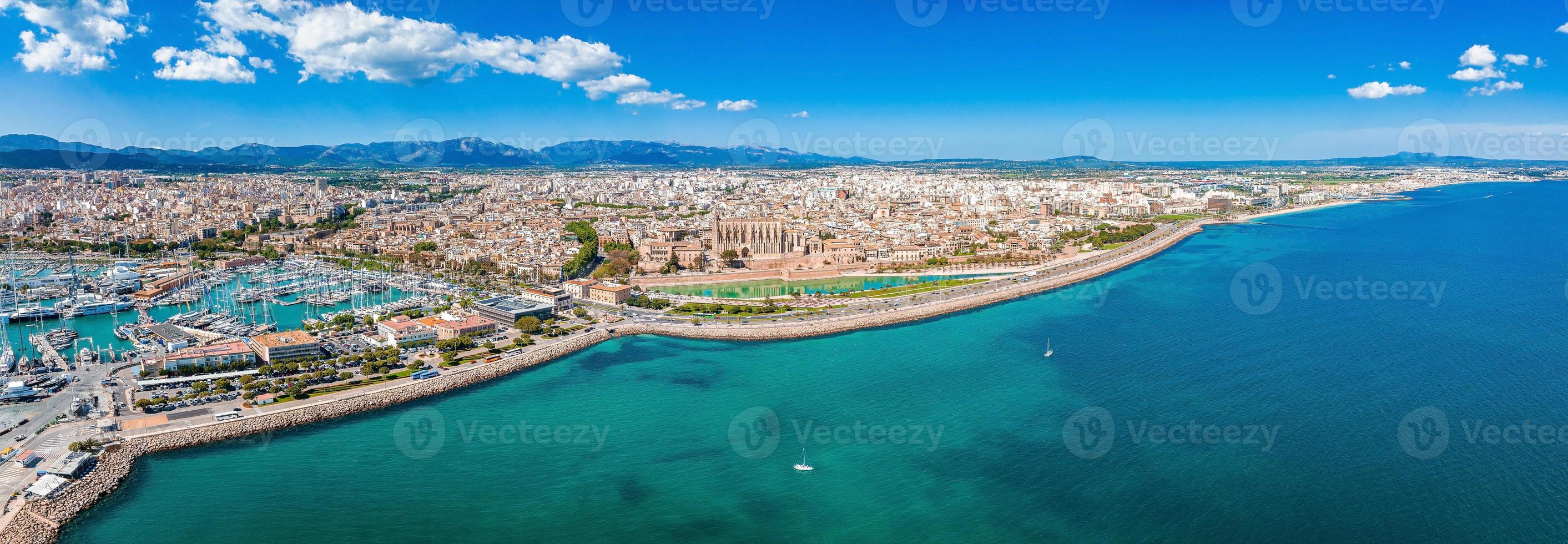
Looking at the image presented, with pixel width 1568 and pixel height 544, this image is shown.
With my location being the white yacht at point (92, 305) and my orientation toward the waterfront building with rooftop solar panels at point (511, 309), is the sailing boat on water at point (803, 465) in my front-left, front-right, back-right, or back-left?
front-right

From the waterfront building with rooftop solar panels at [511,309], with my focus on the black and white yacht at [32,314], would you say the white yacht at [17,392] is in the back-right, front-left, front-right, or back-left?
front-left

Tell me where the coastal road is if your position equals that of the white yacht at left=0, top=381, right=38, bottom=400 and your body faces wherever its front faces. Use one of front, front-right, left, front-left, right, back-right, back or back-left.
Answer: front

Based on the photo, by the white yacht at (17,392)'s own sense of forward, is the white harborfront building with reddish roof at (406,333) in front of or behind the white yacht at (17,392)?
in front

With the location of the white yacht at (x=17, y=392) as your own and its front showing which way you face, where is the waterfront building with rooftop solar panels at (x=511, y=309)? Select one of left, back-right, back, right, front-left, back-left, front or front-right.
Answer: front

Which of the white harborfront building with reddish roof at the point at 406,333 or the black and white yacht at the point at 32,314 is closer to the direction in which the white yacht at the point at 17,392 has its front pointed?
the white harborfront building with reddish roof

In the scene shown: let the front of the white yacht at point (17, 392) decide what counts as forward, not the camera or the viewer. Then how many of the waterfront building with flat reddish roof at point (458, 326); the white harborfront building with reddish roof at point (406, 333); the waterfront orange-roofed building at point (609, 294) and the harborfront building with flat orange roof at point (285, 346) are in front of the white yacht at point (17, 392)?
4

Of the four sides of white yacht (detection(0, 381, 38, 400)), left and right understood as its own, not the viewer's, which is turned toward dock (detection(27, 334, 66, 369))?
left

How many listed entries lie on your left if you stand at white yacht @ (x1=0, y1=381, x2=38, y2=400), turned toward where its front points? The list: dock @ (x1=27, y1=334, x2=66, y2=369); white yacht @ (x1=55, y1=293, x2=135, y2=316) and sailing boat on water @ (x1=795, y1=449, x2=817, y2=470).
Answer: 2
